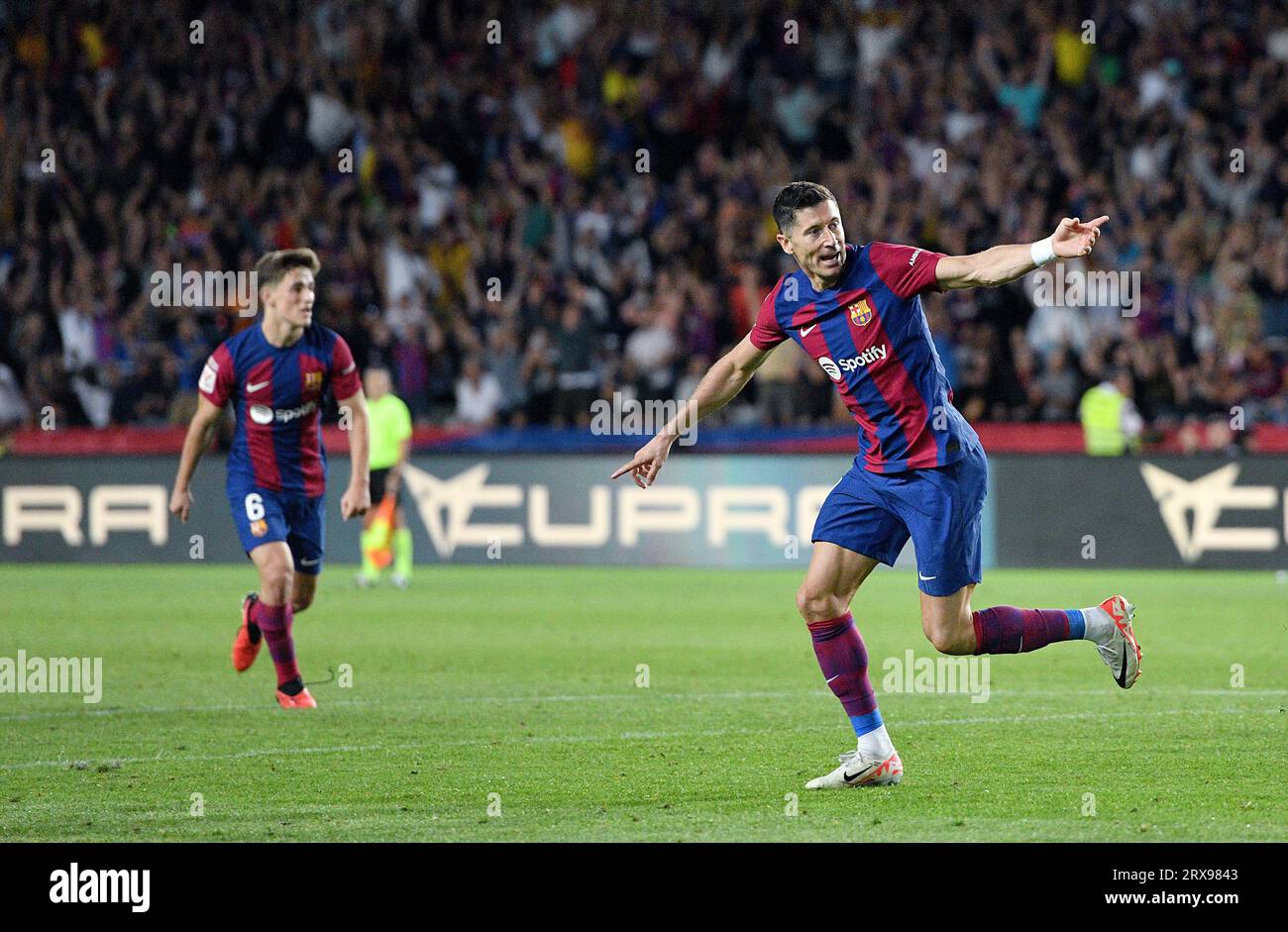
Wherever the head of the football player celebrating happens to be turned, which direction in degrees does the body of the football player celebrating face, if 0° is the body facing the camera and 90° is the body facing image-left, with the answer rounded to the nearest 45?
approximately 45°

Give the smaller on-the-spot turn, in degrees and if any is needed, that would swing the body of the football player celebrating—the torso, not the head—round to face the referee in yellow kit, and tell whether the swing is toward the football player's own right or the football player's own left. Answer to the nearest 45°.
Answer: approximately 90° to the football player's own right

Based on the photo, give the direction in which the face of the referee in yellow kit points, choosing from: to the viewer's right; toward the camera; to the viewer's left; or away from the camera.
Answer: toward the camera
